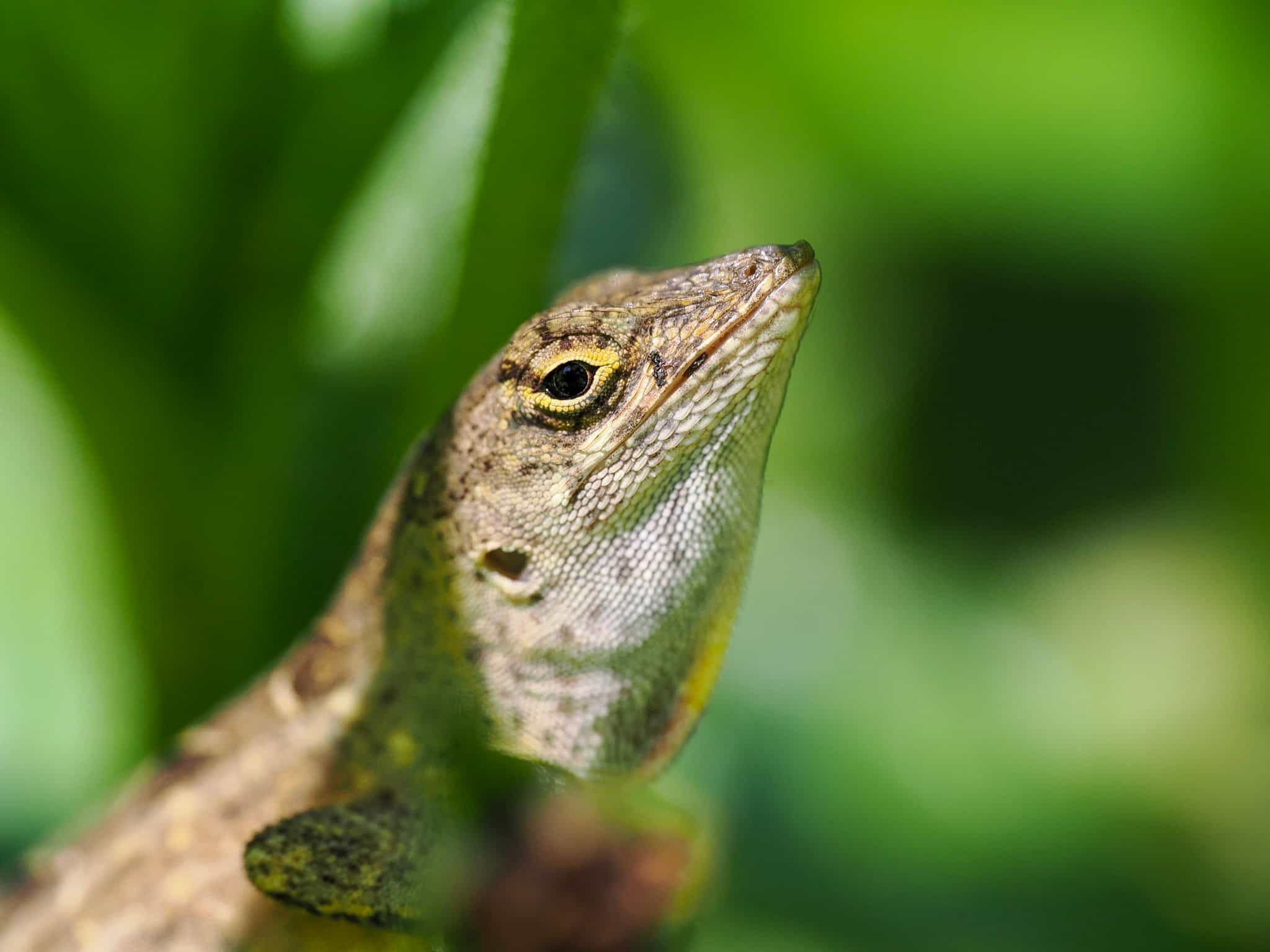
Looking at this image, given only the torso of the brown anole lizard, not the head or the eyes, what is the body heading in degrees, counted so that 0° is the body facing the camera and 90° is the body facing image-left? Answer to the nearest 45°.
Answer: approximately 270°
